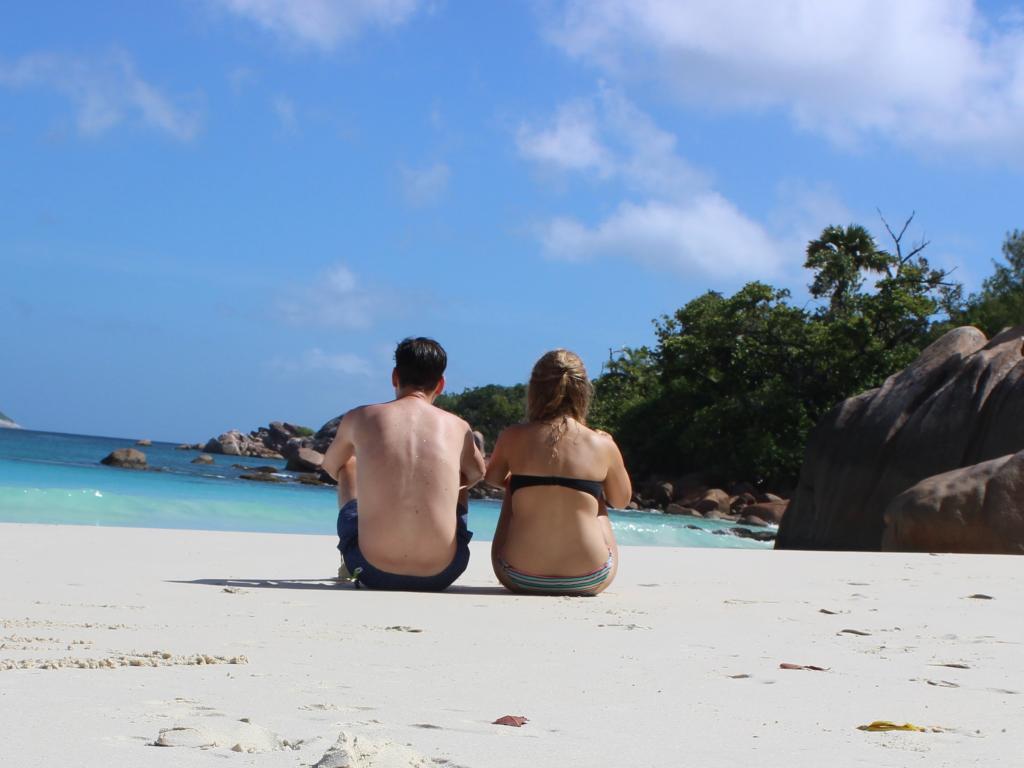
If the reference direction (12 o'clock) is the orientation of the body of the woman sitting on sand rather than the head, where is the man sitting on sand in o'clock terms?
The man sitting on sand is roughly at 9 o'clock from the woman sitting on sand.

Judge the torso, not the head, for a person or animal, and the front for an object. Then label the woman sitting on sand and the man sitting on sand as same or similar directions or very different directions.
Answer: same or similar directions

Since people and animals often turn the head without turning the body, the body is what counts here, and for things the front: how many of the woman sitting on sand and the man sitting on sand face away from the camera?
2

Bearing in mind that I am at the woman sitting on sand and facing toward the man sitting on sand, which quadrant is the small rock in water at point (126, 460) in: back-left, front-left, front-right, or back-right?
front-right

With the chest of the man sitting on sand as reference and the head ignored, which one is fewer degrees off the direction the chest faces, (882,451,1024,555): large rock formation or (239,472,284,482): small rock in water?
the small rock in water

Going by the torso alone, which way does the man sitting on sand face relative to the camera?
away from the camera

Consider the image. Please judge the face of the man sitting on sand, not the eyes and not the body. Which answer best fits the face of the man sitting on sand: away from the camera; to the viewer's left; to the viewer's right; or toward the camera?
away from the camera

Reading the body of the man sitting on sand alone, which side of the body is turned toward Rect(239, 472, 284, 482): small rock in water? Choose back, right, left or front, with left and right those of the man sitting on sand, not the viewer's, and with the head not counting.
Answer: front

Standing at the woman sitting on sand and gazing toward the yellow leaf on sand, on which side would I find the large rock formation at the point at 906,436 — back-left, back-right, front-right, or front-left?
back-left

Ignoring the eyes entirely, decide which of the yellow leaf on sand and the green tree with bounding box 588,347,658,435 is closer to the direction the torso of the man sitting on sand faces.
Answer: the green tree

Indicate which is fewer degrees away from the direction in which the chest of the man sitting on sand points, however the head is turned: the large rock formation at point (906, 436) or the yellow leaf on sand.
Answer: the large rock formation

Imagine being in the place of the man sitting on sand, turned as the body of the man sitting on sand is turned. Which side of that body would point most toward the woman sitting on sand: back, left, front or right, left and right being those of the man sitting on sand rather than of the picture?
right

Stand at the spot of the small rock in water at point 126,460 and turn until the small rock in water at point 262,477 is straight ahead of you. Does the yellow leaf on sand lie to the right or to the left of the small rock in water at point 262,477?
right

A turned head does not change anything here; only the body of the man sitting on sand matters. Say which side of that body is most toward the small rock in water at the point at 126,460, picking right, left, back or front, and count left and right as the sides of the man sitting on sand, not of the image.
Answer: front

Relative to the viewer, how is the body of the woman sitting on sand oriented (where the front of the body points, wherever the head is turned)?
away from the camera
